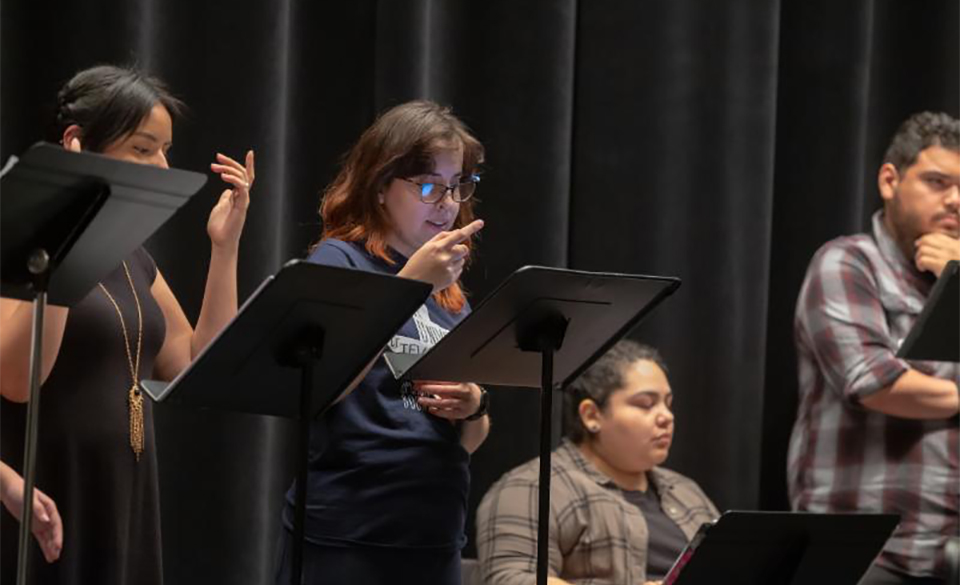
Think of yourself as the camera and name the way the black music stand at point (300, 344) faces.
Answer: facing away from the viewer and to the left of the viewer

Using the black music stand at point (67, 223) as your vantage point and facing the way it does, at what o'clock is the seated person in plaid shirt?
The seated person in plaid shirt is roughly at 3 o'clock from the black music stand.

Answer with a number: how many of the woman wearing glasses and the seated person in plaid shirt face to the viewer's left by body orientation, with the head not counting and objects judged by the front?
0

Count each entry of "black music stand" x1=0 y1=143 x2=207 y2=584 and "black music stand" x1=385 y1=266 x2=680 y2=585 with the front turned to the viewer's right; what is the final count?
0

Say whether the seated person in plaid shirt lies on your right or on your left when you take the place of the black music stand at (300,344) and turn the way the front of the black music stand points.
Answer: on your right

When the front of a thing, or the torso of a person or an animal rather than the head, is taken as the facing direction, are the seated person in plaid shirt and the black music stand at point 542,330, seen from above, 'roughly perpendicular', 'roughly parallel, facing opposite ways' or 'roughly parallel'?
roughly parallel, facing opposite ways

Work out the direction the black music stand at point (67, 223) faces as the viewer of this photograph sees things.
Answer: facing away from the viewer and to the left of the viewer

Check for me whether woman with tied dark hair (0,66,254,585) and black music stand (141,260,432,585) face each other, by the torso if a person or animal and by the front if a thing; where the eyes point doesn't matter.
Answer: yes
